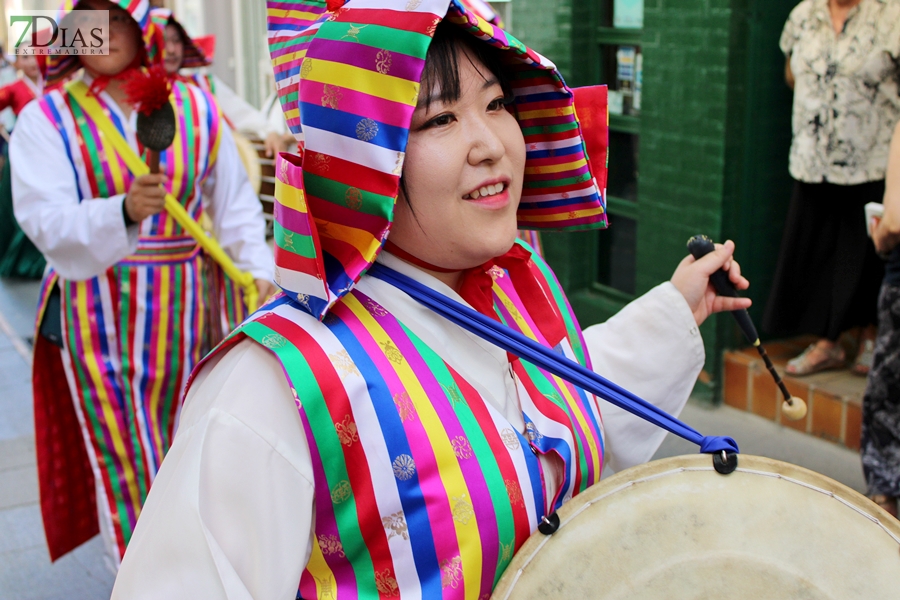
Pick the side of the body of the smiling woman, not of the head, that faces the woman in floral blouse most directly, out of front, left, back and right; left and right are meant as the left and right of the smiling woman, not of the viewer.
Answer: left

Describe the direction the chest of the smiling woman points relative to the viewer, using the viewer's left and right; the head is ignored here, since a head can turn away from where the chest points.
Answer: facing the viewer and to the right of the viewer

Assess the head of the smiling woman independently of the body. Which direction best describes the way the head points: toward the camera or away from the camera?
toward the camera
